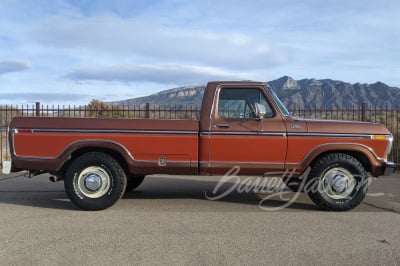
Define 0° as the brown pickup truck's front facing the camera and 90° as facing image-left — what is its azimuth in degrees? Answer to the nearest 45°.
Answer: approximately 270°
